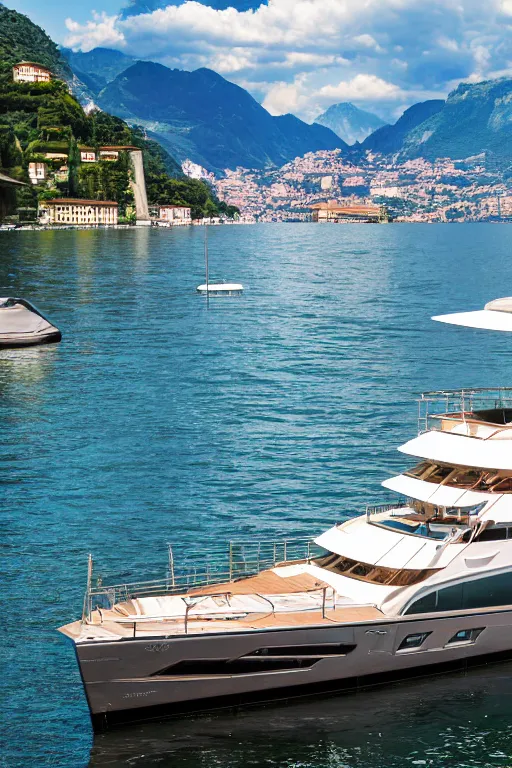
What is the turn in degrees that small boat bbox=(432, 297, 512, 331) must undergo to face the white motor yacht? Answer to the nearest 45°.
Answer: approximately 45° to its left

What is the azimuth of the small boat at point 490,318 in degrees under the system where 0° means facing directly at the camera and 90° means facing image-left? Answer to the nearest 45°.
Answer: approximately 90°
